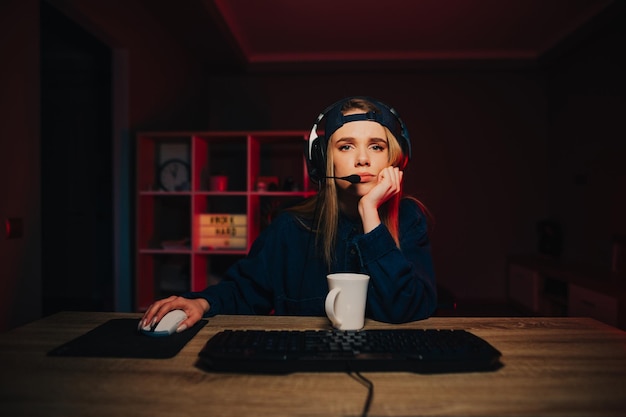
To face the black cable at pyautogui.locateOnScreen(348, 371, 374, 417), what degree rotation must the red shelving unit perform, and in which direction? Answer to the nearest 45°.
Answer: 0° — it already faces it

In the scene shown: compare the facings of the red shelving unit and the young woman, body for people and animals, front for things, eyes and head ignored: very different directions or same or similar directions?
same or similar directions

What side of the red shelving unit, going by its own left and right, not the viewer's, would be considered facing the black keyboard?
front

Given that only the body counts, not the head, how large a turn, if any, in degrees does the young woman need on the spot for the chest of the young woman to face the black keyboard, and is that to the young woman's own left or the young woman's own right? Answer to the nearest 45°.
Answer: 0° — they already face it

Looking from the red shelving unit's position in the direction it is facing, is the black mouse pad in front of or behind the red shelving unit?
in front

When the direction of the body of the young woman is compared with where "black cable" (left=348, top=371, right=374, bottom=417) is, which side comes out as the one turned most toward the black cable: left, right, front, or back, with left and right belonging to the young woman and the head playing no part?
front

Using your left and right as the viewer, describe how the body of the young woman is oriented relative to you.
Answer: facing the viewer

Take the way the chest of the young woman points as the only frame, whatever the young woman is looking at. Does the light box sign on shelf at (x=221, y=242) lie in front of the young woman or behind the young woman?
behind

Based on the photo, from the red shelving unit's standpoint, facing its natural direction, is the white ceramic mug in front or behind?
in front

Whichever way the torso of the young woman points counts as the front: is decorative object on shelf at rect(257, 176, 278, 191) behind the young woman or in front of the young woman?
behind

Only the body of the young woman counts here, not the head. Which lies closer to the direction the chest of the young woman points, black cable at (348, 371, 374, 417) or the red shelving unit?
the black cable

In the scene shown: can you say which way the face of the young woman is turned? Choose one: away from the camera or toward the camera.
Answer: toward the camera

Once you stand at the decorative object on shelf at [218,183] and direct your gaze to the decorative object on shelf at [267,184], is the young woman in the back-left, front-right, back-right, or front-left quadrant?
front-right

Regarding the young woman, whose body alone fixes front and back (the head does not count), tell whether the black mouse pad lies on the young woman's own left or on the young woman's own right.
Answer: on the young woman's own right

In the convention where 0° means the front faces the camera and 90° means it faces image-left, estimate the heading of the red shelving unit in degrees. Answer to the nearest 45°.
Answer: approximately 0°

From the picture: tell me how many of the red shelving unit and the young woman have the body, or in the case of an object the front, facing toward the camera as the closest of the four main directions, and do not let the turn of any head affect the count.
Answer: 2
